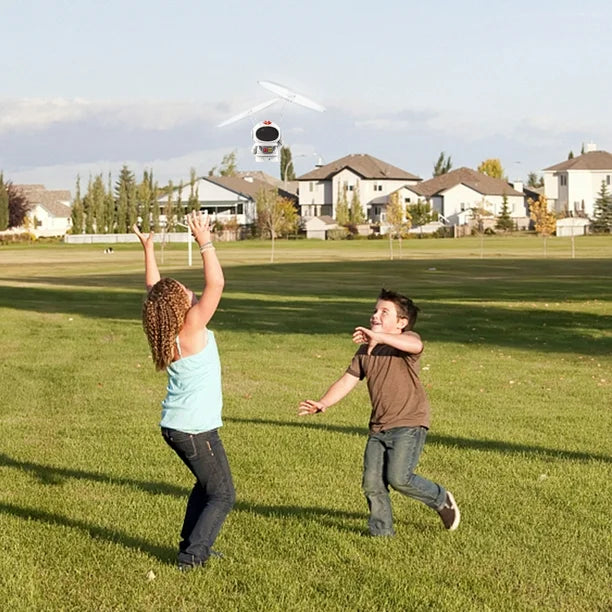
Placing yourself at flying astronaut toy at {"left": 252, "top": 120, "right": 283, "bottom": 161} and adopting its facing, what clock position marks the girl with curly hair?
The girl with curly hair is roughly at 12 o'clock from the flying astronaut toy.

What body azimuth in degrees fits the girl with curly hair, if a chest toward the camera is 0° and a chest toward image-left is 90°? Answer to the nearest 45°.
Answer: approximately 225°

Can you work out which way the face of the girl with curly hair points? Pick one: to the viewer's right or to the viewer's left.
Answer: to the viewer's right

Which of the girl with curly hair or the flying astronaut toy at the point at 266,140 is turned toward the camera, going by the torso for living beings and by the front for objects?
the flying astronaut toy

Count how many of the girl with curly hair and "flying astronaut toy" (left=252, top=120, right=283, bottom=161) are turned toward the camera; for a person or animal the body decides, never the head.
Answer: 1

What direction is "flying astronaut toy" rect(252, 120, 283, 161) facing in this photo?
toward the camera

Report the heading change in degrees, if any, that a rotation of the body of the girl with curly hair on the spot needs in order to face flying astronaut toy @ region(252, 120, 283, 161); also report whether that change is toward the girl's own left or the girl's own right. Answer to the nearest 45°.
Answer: approximately 45° to the girl's own left
